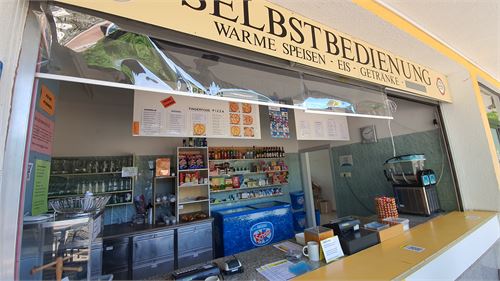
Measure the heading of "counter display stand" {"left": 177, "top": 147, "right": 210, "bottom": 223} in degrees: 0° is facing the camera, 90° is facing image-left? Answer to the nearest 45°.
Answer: approximately 0°

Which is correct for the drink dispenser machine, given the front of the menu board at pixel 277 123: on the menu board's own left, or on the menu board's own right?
on the menu board's own left

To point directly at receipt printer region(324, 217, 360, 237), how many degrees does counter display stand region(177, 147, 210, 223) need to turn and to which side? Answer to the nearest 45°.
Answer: approximately 45° to its left

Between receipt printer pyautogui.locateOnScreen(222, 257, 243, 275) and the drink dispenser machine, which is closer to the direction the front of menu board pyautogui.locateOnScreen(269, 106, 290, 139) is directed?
the receipt printer

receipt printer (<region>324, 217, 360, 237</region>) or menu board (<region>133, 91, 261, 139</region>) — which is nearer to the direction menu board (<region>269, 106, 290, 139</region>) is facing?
the receipt printer

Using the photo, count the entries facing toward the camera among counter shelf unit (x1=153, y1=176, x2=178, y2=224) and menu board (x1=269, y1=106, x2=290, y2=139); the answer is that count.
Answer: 2

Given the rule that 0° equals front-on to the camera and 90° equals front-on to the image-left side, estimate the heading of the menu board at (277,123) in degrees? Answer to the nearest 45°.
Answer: approximately 0°
